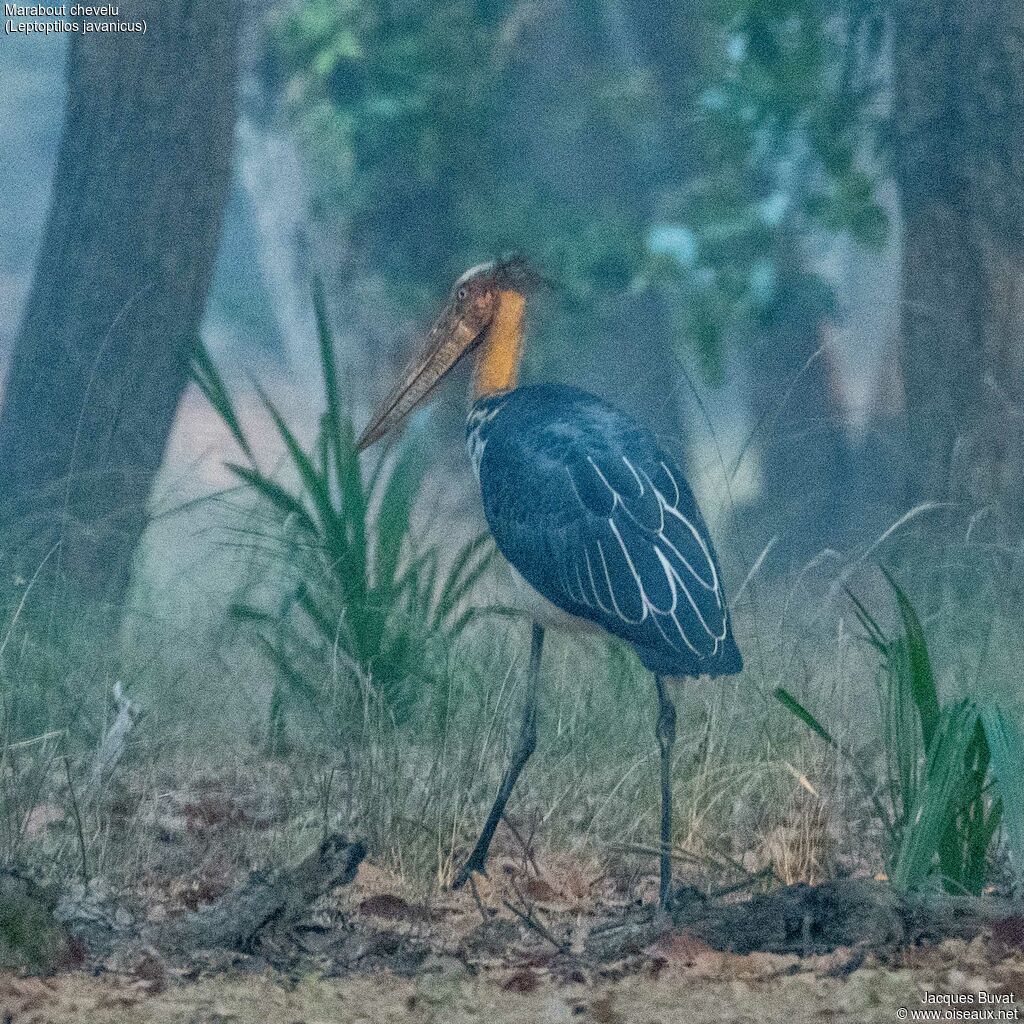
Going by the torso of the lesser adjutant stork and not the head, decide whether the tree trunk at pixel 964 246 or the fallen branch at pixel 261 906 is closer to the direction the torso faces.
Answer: the fallen branch

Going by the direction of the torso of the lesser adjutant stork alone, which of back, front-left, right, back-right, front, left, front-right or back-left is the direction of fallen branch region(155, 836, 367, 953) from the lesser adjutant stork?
front-left

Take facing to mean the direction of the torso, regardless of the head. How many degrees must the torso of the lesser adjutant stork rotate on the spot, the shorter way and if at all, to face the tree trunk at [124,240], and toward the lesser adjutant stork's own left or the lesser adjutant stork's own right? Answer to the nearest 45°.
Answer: approximately 45° to the lesser adjutant stork's own right

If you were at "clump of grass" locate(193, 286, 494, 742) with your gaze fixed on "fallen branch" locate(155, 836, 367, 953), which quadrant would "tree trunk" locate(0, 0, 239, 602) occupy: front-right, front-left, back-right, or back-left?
back-right

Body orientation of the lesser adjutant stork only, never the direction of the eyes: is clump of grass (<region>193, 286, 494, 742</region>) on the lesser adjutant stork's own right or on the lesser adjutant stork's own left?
on the lesser adjutant stork's own right

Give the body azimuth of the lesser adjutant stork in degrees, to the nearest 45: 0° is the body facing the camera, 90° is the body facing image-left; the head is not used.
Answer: approximately 90°

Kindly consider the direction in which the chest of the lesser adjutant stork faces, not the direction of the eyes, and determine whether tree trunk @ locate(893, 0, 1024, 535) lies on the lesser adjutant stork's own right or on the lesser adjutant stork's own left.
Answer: on the lesser adjutant stork's own right

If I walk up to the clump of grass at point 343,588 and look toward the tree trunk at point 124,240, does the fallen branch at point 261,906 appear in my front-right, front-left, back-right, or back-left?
back-left
